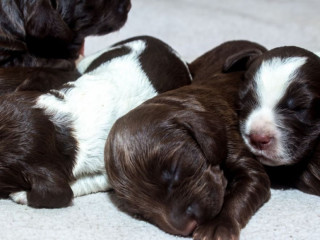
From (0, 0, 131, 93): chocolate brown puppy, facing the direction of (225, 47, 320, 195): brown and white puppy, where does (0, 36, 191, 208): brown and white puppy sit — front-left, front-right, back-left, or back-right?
front-right

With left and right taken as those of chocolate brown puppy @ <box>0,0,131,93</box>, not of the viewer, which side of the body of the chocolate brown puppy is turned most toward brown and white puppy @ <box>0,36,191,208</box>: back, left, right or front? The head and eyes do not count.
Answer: right

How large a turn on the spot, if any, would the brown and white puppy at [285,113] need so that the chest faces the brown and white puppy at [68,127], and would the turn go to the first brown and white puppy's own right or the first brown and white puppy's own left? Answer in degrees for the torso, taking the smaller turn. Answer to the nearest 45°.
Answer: approximately 45° to the first brown and white puppy's own right

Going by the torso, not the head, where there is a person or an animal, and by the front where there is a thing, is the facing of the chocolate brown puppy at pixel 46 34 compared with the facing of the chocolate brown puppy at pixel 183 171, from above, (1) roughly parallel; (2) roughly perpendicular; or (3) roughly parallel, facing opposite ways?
roughly perpendicular

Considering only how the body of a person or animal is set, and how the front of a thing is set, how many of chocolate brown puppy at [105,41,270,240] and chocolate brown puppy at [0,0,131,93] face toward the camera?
1

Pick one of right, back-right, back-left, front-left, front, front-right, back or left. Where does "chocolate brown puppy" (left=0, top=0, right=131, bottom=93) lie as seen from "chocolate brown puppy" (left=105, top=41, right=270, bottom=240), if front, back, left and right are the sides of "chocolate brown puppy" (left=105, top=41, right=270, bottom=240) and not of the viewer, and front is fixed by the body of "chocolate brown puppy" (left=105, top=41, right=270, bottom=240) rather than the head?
back-right

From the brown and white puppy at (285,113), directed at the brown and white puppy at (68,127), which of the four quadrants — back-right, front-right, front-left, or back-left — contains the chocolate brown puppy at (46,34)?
front-right

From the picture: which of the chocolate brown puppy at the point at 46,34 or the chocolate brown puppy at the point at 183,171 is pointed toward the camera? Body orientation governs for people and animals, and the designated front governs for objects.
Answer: the chocolate brown puppy at the point at 183,171

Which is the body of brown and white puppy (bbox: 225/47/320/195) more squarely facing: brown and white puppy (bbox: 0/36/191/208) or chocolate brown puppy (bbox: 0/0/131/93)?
the brown and white puppy

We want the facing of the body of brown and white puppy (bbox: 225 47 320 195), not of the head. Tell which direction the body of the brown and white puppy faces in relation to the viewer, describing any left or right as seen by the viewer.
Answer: facing the viewer and to the left of the viewer

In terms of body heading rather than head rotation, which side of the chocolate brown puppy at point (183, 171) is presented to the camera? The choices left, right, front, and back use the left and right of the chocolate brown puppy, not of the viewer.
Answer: front

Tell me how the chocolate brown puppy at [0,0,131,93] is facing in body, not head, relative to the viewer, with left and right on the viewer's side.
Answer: facing to the right of the viewer
